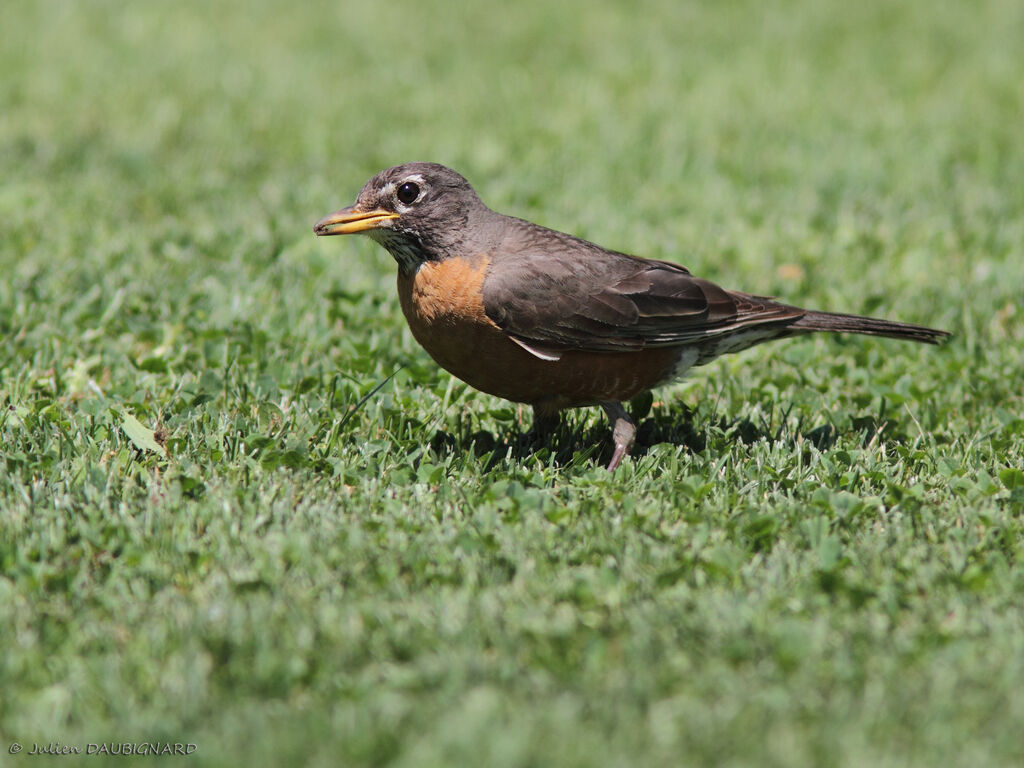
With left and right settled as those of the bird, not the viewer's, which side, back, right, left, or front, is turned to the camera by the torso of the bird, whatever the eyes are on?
left
